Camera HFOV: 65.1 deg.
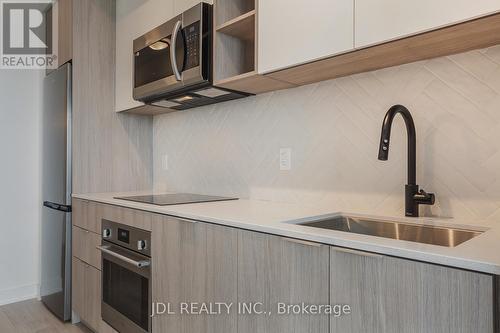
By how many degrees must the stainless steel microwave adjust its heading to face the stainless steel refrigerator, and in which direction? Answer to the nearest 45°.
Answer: approximately 90° to its right

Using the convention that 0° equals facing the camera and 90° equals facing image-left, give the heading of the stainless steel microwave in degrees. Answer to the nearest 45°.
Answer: approximately 45°

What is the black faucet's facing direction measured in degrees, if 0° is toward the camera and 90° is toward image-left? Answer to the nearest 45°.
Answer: approximately 45°

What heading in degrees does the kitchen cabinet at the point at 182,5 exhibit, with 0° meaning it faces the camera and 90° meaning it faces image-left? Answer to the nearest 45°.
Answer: approximately 45°

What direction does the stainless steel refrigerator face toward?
to the viewer's left

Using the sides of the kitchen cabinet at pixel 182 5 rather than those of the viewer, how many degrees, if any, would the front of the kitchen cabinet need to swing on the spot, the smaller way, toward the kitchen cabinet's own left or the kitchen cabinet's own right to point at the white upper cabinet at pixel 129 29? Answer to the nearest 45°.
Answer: approximately 90° to the kitchen cabinet's own right

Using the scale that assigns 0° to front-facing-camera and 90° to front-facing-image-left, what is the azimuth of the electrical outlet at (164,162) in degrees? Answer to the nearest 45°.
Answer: approximately 45°

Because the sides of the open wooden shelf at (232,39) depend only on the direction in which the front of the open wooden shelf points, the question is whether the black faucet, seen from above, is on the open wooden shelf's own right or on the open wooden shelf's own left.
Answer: on the open wooden shelf's own left

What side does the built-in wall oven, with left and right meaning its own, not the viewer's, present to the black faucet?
left
